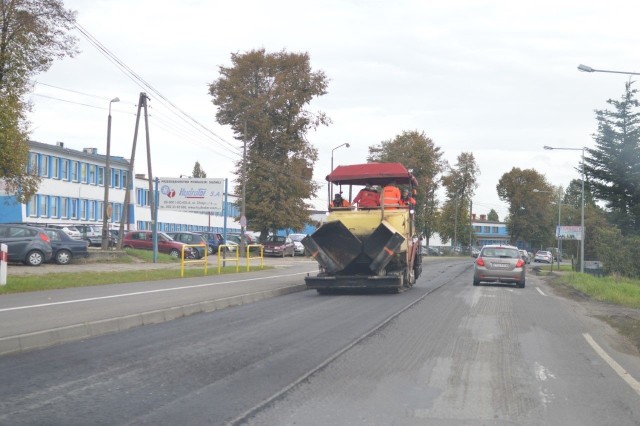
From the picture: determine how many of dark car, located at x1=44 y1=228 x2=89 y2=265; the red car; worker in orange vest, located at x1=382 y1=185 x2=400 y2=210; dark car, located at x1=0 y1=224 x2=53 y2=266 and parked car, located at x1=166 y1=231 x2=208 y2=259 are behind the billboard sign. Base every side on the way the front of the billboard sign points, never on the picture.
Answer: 2

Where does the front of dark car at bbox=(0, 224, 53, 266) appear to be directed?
to the viewer's left

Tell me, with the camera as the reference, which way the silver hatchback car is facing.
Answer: facing away from the viewer

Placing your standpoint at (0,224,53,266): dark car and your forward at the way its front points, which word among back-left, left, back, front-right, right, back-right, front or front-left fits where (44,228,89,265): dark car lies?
back-right

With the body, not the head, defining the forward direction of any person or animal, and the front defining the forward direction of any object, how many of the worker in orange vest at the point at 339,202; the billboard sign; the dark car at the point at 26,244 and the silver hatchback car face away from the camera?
1

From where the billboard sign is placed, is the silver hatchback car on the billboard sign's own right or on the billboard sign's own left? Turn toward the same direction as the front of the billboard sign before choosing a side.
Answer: on the billboard sign's own left

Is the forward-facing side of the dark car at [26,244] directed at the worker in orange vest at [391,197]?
no

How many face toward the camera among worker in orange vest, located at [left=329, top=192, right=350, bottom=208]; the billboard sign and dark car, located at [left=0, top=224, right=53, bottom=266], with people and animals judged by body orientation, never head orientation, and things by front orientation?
2

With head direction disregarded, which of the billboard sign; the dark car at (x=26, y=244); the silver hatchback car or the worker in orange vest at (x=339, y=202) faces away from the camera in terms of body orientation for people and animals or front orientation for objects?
the silver hatchback car

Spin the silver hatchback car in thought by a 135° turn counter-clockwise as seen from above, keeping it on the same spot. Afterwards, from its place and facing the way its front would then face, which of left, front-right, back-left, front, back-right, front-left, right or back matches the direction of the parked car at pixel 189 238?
right

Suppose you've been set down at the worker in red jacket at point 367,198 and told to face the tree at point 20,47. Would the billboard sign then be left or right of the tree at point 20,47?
right

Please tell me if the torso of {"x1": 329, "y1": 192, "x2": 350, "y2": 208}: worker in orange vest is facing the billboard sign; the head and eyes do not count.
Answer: no

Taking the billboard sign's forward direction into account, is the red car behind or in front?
behind

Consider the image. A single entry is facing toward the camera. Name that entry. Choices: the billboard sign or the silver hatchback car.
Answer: the billboard sign

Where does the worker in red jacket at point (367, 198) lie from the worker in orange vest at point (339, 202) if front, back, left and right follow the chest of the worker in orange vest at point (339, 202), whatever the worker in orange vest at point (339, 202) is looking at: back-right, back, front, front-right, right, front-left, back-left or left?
left

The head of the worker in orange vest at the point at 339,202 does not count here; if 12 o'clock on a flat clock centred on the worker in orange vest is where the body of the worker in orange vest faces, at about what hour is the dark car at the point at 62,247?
The dark car is roughly at 4 o'clock from the worker in orange vest.

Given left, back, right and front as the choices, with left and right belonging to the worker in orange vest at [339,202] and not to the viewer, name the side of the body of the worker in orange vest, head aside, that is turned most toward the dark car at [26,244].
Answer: right

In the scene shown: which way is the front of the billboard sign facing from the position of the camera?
facing the viewer
